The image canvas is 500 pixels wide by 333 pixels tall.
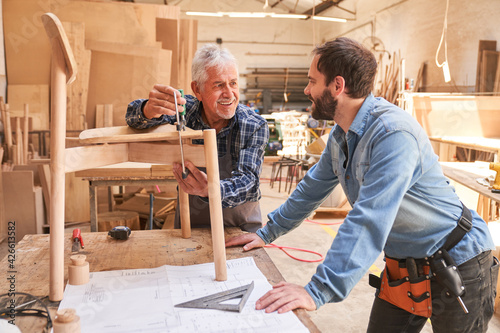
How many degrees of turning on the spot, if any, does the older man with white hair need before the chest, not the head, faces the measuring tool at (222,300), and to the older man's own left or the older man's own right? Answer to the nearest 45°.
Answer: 0° — they already face it

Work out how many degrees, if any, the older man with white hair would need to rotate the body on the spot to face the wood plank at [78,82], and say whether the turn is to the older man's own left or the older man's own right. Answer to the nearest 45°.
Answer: approximately 135° to the older man's own right

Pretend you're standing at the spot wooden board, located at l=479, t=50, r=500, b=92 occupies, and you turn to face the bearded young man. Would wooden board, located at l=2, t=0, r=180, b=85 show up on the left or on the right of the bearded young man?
right

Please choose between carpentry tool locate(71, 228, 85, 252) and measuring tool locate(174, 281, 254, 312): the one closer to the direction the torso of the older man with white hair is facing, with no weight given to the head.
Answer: the measuring tool

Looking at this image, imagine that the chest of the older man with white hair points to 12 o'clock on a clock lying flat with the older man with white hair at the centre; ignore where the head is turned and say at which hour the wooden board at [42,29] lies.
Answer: The wooden board is roughly at 5 o'clock from the older man with white hair.

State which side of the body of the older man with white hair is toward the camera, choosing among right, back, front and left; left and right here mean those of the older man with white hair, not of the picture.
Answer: front

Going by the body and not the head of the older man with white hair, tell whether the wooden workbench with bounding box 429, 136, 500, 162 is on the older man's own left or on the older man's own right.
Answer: on the older man's own left

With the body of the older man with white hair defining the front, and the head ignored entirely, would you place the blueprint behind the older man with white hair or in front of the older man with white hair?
in front

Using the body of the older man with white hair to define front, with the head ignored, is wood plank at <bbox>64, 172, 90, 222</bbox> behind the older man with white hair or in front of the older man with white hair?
behind

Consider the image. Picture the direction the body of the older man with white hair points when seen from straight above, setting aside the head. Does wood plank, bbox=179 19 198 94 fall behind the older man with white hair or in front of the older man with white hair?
behind

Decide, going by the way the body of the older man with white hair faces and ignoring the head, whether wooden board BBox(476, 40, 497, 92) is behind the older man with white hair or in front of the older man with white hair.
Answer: behind

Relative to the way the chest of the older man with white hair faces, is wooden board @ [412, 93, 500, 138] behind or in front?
behind

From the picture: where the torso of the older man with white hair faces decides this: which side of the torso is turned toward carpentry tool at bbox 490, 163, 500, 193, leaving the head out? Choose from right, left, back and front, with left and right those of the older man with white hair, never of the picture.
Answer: left
